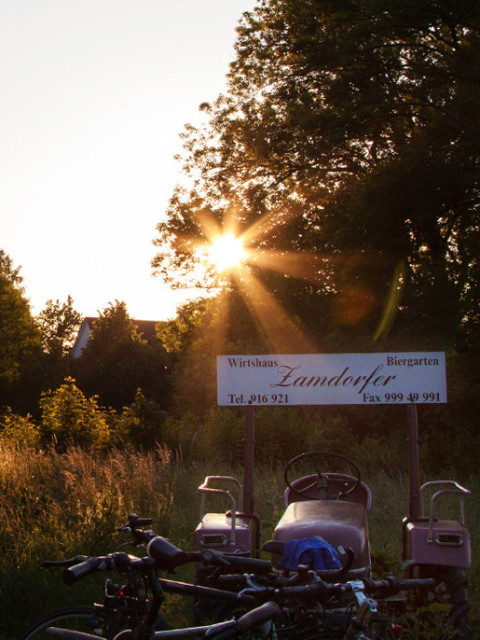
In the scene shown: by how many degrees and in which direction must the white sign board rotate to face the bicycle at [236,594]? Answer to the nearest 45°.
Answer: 0° — it already faces it

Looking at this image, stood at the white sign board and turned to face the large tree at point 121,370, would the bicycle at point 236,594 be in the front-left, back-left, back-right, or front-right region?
back-left

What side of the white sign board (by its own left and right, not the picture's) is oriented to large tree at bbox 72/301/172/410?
back

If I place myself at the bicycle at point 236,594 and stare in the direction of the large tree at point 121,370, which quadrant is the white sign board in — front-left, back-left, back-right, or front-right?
front-right

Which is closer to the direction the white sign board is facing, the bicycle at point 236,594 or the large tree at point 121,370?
the bicycle

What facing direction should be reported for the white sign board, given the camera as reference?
facing the viewer

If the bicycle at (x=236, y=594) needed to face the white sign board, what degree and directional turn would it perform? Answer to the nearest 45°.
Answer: approximately 135° to its right
